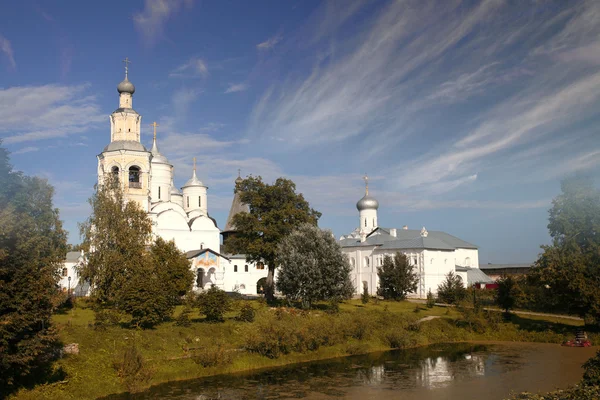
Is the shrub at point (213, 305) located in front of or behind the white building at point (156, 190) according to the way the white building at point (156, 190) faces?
in front

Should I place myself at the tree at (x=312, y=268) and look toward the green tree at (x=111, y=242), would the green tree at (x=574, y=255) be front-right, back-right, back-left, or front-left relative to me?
back-left

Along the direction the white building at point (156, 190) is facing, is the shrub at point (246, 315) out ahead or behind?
ahead

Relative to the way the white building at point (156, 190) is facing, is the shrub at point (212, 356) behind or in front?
in front

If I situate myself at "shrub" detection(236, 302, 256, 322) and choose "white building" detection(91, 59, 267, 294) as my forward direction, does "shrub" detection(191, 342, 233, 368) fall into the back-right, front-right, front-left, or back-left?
back-left

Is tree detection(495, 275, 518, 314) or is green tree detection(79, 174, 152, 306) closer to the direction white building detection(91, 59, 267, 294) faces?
the green tree

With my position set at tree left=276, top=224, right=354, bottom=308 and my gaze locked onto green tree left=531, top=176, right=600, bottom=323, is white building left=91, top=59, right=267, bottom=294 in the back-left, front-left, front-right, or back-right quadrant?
back-left
